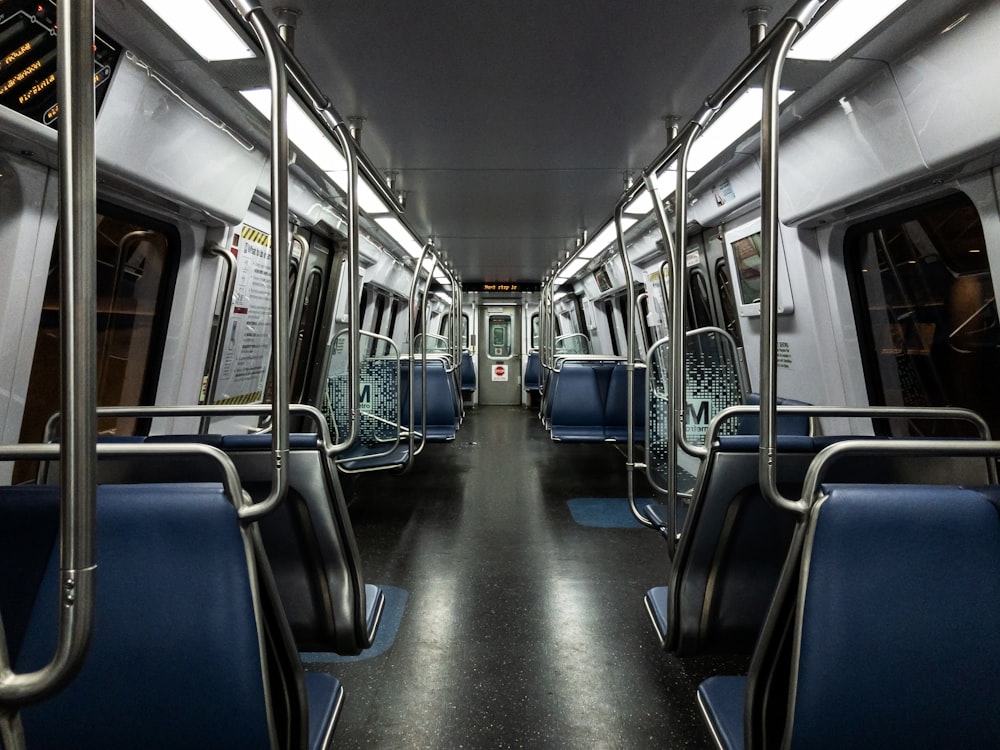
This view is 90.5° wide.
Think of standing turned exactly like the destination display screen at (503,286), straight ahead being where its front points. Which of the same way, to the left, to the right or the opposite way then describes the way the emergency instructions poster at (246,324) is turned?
to the left

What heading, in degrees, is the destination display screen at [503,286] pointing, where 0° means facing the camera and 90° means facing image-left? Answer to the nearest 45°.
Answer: approximately 0°

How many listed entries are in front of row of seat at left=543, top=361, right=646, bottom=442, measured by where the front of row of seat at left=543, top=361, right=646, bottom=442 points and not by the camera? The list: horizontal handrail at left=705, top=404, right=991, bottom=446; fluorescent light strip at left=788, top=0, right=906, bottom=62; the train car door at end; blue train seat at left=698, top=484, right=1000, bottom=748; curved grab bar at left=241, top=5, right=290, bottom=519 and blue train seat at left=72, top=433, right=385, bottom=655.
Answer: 5

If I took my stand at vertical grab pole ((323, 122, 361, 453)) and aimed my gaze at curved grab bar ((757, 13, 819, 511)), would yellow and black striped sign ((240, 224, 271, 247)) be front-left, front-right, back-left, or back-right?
back-left

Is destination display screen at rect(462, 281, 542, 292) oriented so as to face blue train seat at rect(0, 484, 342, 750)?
yes

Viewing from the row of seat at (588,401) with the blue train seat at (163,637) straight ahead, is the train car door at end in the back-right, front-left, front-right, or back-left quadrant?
back-right

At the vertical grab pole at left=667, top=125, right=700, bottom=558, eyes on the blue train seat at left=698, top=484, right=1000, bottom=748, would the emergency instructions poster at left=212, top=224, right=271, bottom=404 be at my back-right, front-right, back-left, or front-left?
back-right

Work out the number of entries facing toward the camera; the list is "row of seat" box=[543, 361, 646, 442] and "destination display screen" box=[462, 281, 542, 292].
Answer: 2

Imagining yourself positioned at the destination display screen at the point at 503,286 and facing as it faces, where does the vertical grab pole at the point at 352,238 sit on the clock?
The vertical grab pole is roughly at 12 o'clock from the destination display screen.

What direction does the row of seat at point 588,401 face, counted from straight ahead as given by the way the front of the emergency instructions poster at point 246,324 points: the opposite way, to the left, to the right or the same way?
to the right
